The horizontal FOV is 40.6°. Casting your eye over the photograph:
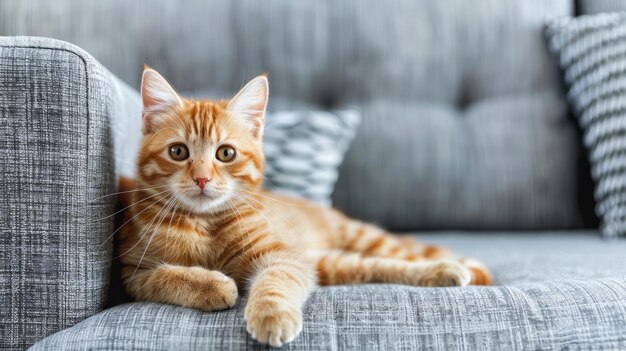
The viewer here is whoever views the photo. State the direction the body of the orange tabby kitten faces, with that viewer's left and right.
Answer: facing the viewer and to the left of the viewer

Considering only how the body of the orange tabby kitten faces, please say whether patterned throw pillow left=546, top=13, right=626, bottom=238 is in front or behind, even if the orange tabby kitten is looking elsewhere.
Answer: behind

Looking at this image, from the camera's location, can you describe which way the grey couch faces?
facing the viewer

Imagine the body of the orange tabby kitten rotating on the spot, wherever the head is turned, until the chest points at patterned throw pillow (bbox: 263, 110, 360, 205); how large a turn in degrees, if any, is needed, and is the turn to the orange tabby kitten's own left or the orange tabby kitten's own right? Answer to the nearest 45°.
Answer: approximately 135° to the orange tabby kitten's own right
